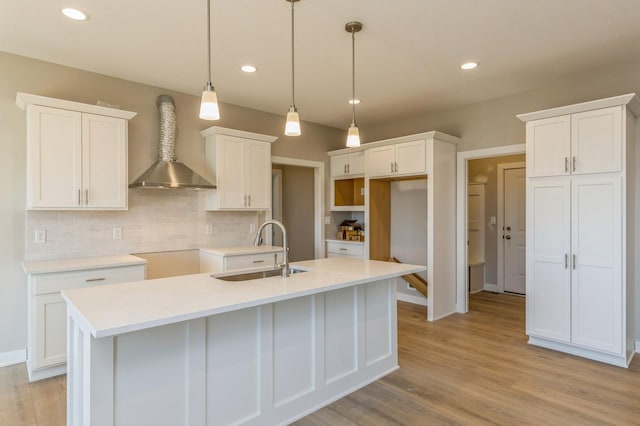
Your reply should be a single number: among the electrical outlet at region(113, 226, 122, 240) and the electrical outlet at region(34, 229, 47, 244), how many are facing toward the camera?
2

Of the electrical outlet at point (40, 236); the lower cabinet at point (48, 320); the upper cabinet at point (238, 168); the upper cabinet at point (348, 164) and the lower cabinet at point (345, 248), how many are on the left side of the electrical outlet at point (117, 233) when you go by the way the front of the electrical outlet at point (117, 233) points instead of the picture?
3

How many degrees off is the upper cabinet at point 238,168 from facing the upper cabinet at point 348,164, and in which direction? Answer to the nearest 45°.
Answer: approximately 90° to its left

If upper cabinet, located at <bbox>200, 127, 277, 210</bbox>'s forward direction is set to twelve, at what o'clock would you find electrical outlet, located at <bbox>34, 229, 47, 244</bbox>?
The electrical outlet is roughly at 4 o'clock from the upper cabinet.

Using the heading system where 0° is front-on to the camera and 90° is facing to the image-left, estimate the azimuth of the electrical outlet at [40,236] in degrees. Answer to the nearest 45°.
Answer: approximately 0°

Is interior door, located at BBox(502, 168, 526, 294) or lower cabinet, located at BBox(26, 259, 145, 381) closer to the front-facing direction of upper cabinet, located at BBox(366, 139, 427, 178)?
the lower cabinet
